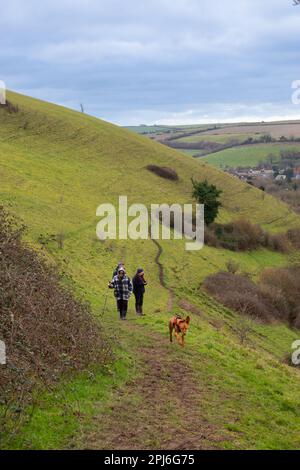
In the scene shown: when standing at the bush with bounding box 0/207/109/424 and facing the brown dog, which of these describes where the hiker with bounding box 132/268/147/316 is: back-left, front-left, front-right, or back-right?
front-left

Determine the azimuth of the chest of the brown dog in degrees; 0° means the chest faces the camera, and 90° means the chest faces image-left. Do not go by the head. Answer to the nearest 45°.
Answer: approximately 315°

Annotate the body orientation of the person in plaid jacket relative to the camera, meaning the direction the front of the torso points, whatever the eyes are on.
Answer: toward the camera

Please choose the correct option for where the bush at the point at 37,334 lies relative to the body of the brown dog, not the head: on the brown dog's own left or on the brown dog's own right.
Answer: on the brown dog's own right

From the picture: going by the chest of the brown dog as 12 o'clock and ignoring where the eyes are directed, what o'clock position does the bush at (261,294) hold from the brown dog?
The bush is roughly at 8 o'clock from the brown dog.

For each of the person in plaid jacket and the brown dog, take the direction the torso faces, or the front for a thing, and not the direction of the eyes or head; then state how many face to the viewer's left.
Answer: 0

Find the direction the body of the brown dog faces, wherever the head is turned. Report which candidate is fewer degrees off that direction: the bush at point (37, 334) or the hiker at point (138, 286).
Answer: the bush

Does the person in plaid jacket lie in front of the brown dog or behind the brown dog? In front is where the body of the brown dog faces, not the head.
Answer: behind
